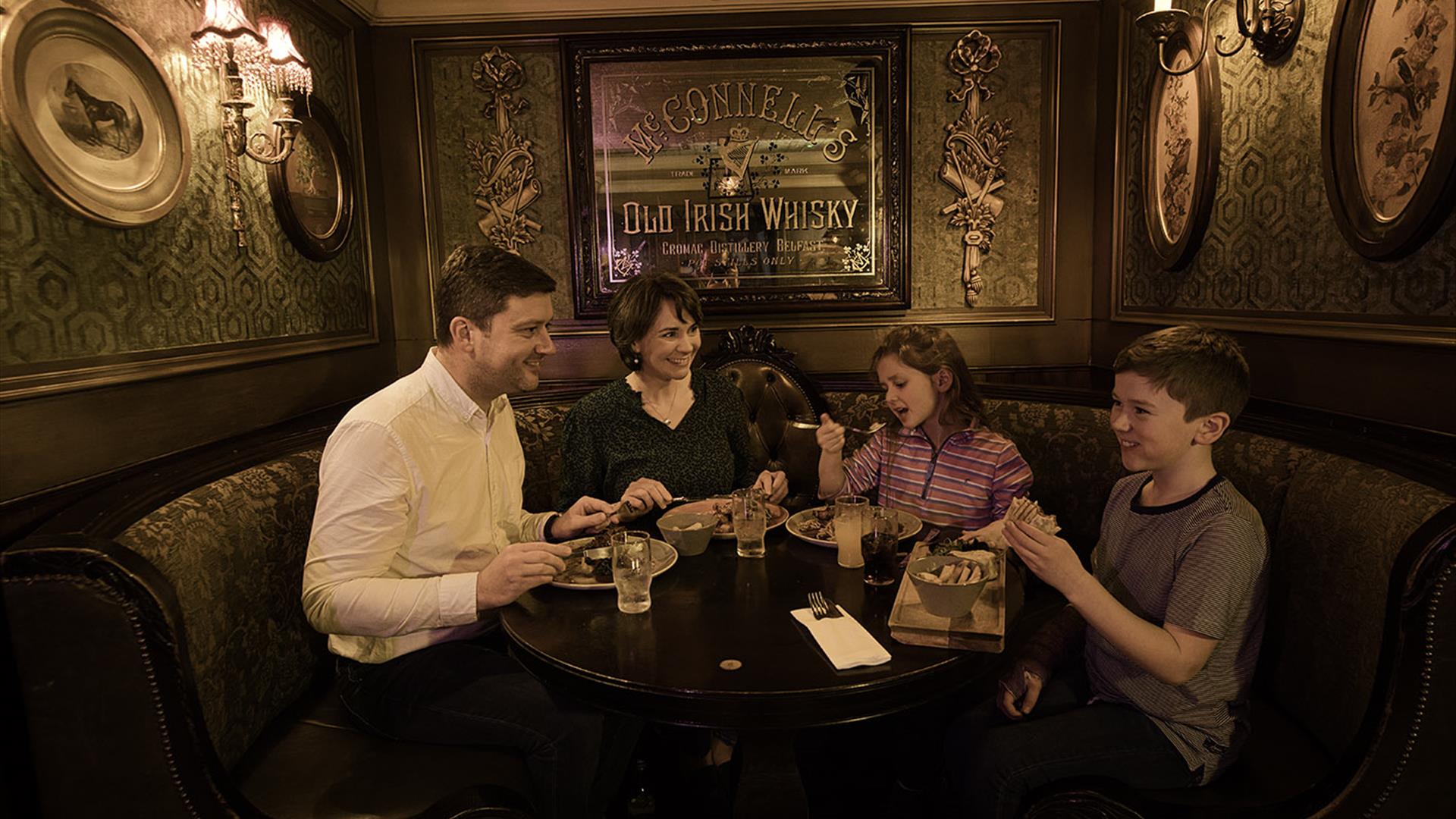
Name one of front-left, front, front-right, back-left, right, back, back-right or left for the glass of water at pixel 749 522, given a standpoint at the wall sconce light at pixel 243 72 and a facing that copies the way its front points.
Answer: front

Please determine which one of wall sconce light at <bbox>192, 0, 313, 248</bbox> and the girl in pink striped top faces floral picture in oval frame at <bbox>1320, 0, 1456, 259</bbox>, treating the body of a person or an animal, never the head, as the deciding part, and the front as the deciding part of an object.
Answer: the wall sconce light

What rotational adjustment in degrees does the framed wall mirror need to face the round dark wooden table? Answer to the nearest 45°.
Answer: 0° — it already faces it

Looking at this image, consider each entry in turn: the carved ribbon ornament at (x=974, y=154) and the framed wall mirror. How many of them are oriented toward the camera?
2

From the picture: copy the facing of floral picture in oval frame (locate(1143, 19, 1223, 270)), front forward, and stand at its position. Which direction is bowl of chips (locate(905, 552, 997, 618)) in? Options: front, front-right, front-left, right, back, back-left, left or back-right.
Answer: front-left

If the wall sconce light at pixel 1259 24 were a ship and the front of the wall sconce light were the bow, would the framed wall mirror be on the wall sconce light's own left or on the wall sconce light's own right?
on the wall sconce light's own right

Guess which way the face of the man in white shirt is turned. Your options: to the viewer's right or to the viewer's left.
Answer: to the viewer's right

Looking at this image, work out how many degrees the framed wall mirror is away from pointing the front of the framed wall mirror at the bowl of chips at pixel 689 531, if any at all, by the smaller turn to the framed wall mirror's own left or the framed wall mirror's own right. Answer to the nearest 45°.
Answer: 0° — it already faces it

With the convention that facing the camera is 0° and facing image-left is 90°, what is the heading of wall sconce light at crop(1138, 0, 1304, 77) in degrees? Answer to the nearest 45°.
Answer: approximately 45°

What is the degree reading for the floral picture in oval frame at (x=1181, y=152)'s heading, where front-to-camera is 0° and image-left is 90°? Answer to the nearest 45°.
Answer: approximately 45°

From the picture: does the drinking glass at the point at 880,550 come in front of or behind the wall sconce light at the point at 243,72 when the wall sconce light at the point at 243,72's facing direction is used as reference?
in front

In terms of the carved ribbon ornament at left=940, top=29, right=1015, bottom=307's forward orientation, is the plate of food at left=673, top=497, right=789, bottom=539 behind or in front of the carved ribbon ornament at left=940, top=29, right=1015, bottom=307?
in front

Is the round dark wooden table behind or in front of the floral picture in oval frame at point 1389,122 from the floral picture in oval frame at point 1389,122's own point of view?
in front

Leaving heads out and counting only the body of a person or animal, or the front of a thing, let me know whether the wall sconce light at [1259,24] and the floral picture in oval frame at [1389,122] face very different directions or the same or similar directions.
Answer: same or similar directions

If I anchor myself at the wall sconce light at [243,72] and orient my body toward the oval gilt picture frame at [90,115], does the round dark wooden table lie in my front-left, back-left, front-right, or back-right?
front-left

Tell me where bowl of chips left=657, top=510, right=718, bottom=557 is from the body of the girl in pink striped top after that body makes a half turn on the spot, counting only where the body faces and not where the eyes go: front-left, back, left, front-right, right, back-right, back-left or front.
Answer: back

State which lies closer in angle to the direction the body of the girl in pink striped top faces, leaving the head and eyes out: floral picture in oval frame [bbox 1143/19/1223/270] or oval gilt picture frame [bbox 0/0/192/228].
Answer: the oval gilt picture frame

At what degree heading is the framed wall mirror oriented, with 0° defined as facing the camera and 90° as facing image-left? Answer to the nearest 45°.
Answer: approximately 0°
